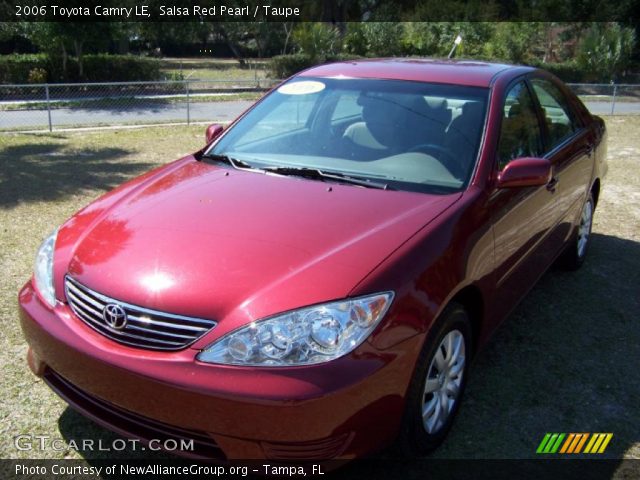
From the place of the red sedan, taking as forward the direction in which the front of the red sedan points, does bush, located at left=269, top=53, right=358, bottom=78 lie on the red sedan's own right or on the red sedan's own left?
on the red sedan's own right

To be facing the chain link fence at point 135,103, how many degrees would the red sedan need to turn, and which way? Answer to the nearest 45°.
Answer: approximately 135° to its right

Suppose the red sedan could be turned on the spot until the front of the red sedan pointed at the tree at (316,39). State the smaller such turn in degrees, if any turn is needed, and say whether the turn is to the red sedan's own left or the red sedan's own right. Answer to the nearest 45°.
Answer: approximately 135° to the red sedan's own right

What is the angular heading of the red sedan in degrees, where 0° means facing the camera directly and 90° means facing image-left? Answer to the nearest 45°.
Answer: approximately 45°

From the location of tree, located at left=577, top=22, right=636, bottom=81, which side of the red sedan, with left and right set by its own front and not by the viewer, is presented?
back

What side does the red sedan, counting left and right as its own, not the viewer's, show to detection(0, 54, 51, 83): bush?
right

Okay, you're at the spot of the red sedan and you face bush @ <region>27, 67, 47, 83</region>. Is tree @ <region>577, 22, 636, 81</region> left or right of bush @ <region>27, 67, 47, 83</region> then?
right

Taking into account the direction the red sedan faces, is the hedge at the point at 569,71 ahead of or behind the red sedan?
behind
